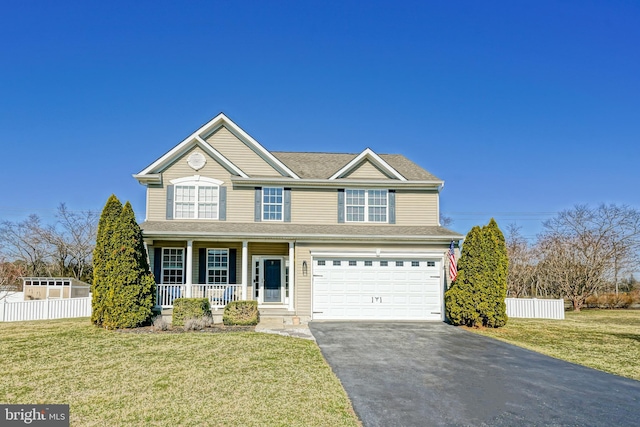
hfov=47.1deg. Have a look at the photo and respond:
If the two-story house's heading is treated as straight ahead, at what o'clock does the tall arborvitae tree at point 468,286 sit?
The tall arborvitae tree is roughly at 10 o'clock from the two-story house.

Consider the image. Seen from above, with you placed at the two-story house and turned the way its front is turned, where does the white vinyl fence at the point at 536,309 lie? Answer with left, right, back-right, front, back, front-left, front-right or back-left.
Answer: left

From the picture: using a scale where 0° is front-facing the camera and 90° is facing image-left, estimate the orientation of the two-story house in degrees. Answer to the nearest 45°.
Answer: approximately 0°

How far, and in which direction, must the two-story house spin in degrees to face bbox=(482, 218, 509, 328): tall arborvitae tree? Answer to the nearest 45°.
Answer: approximately 45° to its left

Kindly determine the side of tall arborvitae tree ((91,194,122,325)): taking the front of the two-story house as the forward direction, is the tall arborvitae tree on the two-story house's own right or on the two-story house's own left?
on the two-story house's own right

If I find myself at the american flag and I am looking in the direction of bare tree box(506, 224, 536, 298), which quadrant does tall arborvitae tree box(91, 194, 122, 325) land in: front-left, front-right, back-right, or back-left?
back-left
